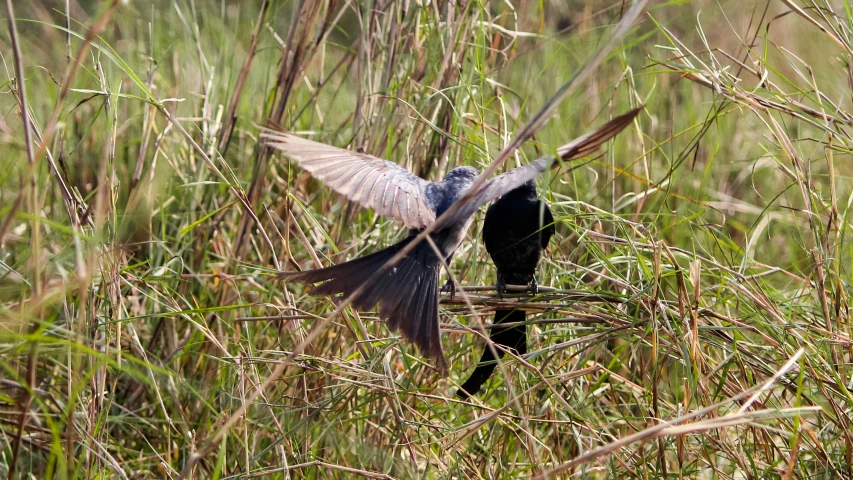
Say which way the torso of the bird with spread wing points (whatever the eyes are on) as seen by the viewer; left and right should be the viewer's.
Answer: facing away from the viewer and to the right of the viewer

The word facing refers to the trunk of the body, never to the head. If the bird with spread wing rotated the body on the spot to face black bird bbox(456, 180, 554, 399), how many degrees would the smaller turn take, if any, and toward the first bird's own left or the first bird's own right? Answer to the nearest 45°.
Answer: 0° — it already faces it
